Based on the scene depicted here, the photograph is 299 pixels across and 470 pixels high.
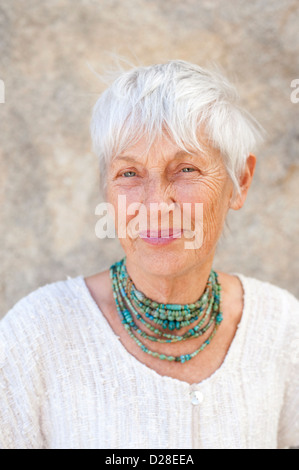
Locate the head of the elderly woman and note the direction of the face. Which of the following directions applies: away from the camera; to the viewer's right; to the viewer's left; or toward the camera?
toward the camera

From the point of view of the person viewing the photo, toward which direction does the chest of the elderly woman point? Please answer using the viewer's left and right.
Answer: facing the viewer
